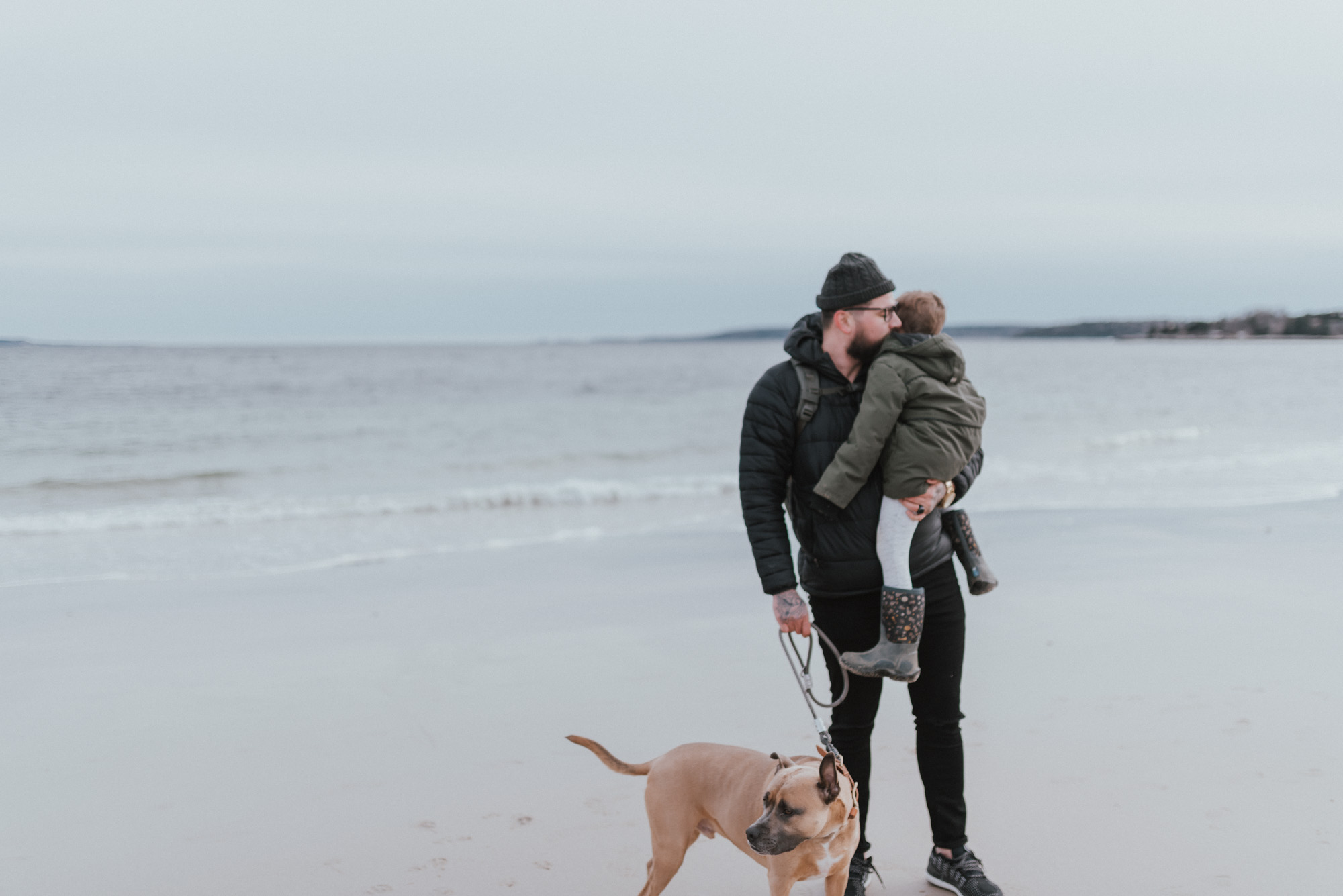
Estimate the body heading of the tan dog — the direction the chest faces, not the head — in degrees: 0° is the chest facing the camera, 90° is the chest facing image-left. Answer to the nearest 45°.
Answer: approximately 315°

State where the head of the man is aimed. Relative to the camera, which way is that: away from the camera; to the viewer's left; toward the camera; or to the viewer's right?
to the viewer's right
